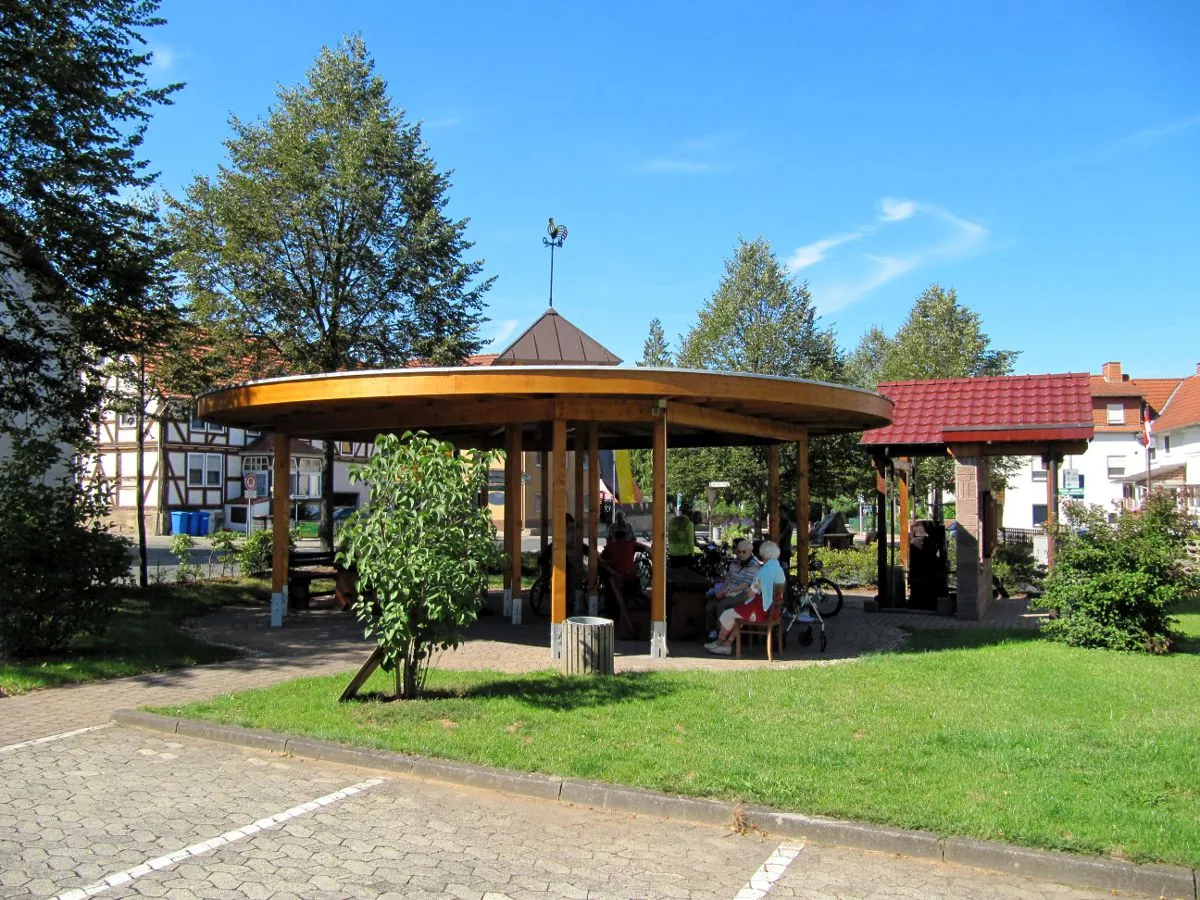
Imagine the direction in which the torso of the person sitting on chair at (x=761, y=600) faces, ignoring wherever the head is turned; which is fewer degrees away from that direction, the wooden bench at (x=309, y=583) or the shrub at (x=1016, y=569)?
the wooden bench

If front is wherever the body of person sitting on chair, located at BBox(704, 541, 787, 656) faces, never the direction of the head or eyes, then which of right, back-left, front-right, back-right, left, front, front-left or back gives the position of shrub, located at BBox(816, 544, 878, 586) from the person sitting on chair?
right

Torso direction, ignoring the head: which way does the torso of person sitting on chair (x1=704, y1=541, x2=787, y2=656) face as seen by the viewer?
to the viewer's left

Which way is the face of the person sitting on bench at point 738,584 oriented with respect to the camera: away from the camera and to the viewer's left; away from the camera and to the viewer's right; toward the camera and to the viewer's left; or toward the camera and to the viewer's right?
toward the camera and to the viewer's left

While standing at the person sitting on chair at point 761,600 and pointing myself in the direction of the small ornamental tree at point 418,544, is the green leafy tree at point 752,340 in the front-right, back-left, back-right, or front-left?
back-right

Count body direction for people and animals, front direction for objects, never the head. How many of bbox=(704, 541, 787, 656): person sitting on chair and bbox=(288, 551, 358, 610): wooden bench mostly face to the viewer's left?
1

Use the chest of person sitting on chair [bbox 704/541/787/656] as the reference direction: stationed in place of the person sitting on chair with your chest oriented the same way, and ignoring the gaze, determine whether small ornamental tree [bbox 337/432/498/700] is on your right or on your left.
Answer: on your left

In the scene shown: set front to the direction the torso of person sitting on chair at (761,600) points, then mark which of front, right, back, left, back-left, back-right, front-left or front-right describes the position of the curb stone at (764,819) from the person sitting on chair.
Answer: left

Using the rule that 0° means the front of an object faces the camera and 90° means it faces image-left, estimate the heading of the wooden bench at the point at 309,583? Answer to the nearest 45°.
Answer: approximately 315°

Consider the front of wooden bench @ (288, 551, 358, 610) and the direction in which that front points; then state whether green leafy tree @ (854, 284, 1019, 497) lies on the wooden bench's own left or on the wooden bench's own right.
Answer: on the wooden bench's own left

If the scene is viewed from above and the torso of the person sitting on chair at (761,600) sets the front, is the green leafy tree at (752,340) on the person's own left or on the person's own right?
on the person's own right
